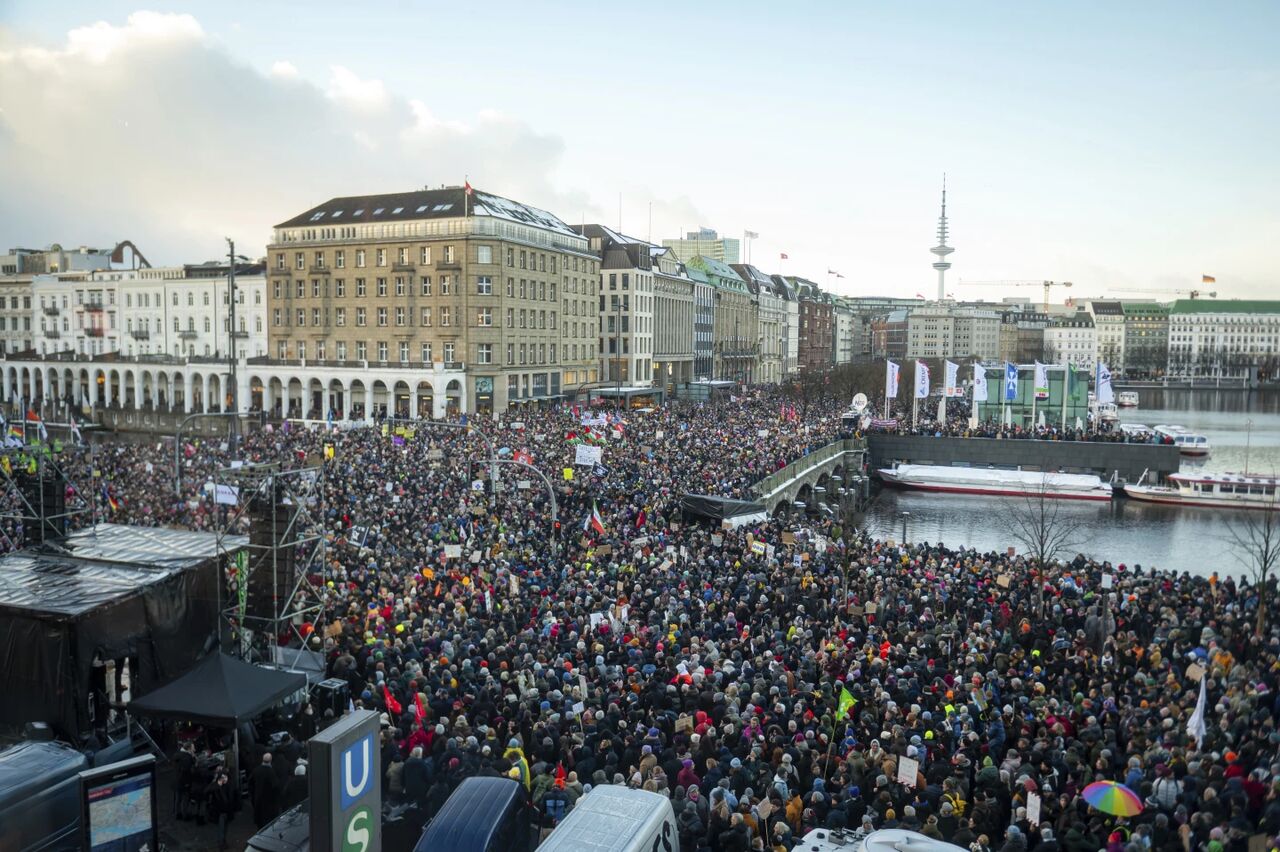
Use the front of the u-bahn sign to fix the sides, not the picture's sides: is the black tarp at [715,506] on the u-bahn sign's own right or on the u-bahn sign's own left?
on the u-bahn sign's own left

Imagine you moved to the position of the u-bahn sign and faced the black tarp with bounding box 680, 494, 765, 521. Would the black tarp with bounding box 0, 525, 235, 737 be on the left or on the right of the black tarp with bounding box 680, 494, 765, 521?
left

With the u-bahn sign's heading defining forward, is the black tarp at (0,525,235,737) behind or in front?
behind

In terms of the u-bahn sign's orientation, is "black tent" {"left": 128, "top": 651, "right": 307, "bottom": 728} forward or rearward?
rearward

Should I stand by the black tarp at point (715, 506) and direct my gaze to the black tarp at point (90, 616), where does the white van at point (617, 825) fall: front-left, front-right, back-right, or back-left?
front-left

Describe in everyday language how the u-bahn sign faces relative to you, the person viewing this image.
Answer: facing the viewer and to the right of the viewer

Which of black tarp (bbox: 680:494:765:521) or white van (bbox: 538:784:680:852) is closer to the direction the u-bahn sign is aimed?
the white van

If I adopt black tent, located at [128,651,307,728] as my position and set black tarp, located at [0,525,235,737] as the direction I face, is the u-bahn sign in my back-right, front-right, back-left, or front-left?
back-left

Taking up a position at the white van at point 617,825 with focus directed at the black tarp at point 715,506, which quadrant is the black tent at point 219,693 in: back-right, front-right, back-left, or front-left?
front-left

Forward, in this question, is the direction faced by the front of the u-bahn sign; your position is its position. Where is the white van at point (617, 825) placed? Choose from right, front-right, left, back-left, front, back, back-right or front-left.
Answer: front-left

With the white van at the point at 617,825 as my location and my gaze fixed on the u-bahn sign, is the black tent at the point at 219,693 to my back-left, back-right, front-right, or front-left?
front-right
